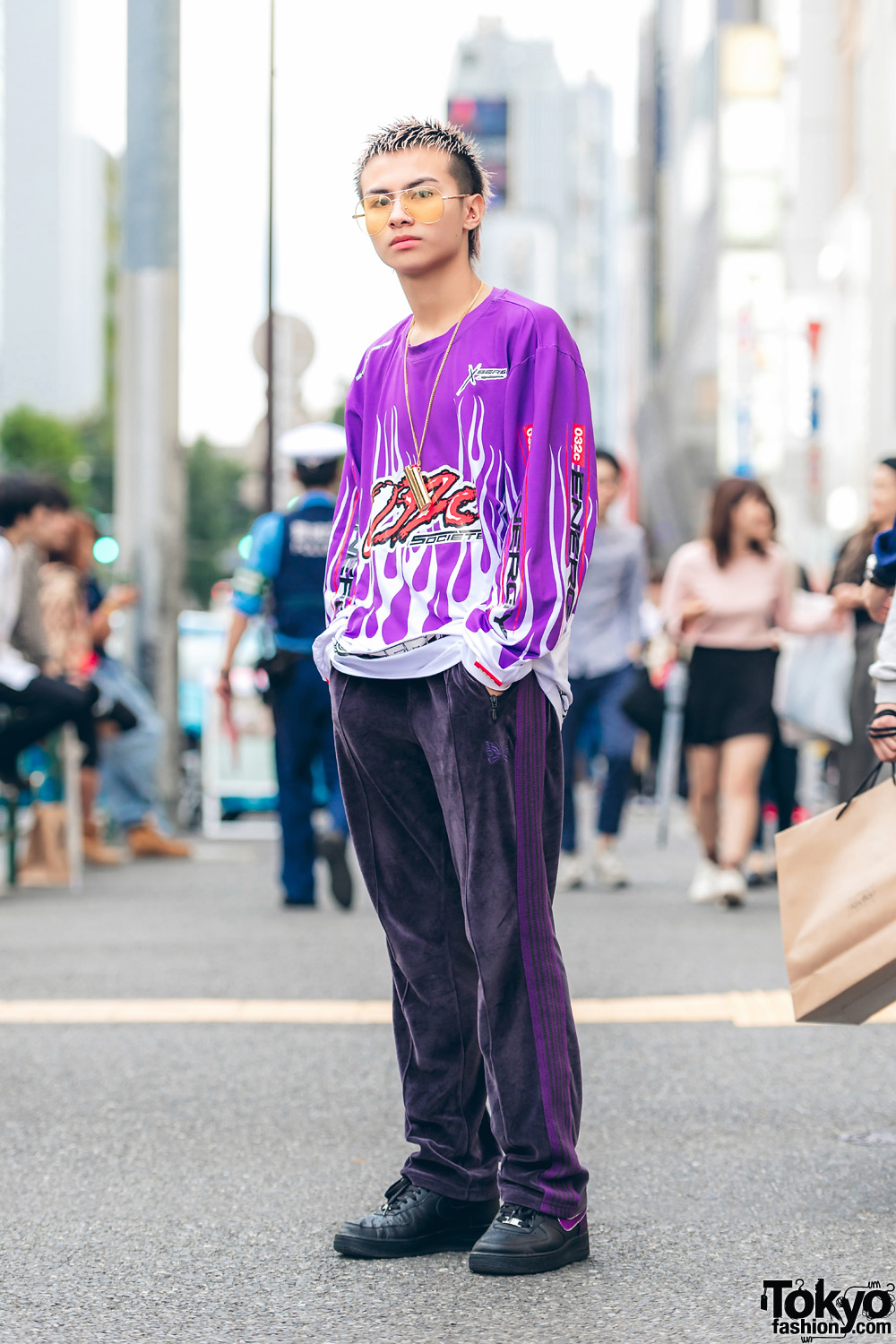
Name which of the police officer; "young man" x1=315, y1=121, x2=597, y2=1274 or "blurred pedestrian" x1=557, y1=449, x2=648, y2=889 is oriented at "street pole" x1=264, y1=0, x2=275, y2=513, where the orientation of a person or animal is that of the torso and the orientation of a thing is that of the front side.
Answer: the police officer

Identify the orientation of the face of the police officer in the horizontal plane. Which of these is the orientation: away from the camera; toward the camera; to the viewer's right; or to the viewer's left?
away from the camera

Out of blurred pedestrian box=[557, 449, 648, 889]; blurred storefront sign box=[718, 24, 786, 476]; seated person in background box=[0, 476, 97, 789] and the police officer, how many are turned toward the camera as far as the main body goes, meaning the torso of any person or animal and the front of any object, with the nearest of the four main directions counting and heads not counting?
2

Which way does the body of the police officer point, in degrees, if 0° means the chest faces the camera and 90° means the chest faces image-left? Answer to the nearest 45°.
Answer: approximately 180°

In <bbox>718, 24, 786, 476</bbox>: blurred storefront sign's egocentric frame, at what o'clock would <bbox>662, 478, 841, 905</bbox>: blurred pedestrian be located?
The blurred pedestrian is roughly at 12 o'clock from the blurred storefront sign.

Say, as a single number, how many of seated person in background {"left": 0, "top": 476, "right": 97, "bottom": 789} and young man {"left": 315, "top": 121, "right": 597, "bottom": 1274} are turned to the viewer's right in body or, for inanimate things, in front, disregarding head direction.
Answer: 1

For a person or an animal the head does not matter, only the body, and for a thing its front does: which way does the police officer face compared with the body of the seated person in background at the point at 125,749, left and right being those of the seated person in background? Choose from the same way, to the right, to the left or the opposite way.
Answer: to the left

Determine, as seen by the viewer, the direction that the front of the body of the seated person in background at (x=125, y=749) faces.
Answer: to the viewer's right

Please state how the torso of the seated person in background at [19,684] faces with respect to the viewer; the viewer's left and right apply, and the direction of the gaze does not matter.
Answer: facing to the right of the viewer
